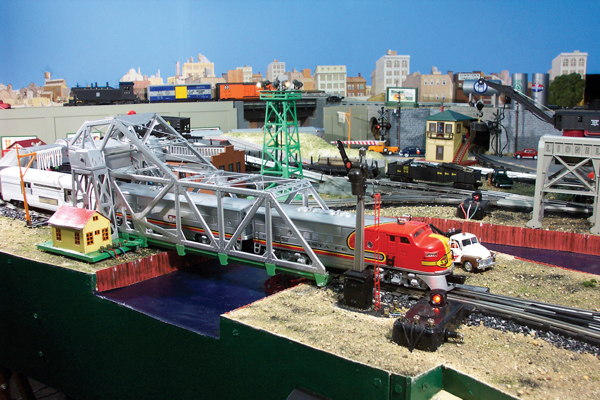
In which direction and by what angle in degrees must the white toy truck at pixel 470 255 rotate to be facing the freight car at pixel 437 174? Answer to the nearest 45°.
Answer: approximately 135° to its left

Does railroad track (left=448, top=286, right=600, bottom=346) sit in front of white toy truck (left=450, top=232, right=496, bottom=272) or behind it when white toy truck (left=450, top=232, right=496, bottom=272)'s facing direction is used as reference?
in front

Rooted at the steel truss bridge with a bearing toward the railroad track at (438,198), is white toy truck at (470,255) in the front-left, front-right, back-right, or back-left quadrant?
front-right

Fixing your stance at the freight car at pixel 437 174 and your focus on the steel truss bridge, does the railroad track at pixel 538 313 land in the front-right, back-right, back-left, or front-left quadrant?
front-left

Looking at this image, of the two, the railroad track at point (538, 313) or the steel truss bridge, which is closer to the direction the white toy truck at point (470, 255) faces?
the railroad track

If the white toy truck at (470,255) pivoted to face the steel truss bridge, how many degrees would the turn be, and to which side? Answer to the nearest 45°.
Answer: approximately 135° to its right

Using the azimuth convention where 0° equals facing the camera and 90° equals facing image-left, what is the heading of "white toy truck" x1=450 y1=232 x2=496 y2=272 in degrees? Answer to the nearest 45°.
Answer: approximately 315°

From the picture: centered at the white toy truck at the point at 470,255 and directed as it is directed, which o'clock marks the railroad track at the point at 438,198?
The railroad track is roughly at 7 o'clock from the white toy truck.
